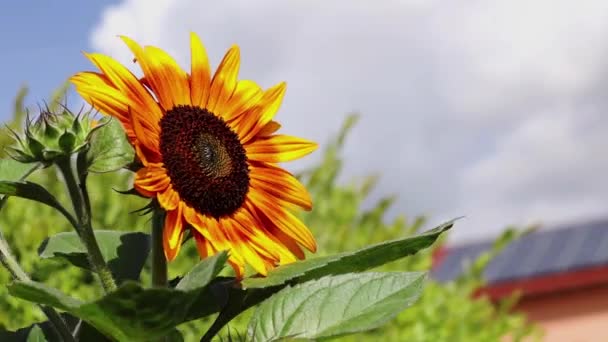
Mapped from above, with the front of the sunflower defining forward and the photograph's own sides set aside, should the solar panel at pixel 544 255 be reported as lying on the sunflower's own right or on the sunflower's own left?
on the sunflower's own left

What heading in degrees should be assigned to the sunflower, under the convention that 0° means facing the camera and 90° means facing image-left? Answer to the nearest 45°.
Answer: approximately 315°
